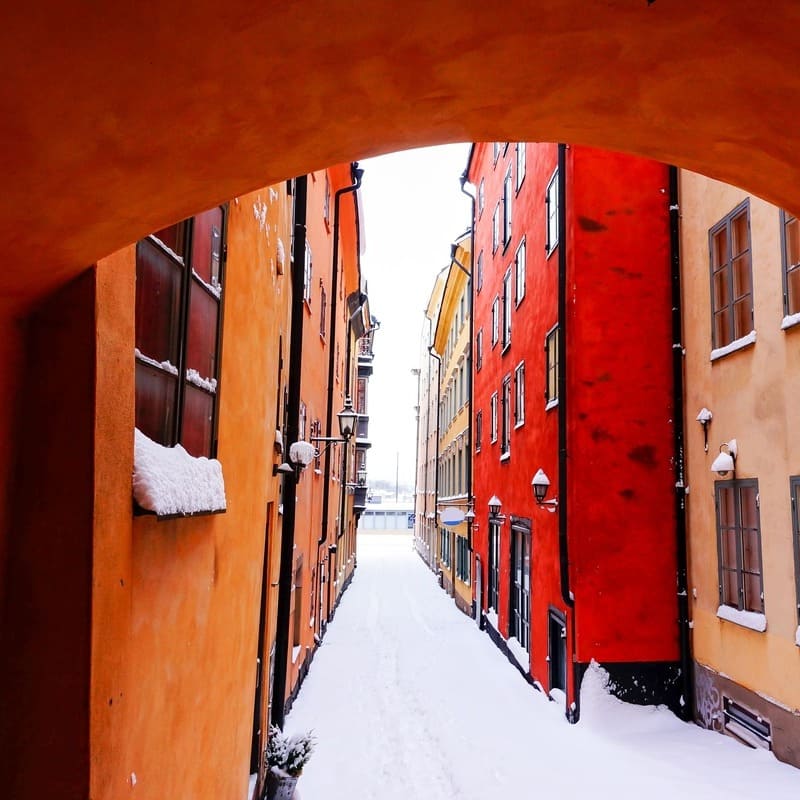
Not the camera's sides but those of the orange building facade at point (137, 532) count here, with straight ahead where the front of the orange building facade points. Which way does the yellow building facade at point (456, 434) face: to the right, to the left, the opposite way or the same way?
the opposite way

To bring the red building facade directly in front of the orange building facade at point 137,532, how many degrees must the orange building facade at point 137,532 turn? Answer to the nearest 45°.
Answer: approximately 45° to its left

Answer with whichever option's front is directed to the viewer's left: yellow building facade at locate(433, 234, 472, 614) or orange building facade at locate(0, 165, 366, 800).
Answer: the yellow building facade

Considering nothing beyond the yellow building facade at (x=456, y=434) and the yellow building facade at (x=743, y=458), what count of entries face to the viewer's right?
0

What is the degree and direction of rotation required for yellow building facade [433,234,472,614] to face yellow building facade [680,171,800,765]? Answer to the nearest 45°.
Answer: approximately 90° to its left

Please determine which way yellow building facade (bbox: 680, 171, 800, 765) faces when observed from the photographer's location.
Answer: facing the viewer and to the left of the viewer

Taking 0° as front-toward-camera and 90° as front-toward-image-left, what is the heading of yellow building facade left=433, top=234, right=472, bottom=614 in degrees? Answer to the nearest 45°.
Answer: approximately 90°

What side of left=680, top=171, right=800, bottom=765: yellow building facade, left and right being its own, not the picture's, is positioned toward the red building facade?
right

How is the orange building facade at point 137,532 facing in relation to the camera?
to the viewer's right

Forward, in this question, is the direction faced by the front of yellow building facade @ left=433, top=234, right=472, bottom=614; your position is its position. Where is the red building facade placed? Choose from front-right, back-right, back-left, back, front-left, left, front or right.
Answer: left

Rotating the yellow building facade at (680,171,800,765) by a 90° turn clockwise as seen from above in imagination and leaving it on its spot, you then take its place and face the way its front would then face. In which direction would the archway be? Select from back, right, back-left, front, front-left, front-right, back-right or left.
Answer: back-left

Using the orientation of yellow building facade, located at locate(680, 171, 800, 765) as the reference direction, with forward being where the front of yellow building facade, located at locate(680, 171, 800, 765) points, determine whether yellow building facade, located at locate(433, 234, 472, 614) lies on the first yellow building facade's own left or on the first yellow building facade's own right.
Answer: on the first yellow building facade's own right

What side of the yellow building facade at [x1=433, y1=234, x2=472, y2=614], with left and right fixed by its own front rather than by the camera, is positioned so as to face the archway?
left

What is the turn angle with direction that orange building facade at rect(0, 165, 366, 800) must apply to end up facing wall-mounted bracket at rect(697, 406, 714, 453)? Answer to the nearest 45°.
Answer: approximately 45° to its left

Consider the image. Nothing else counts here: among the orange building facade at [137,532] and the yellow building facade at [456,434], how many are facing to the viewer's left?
1
